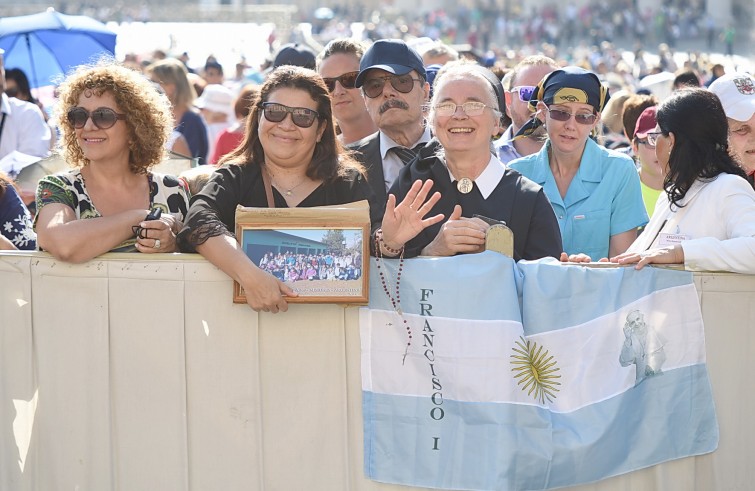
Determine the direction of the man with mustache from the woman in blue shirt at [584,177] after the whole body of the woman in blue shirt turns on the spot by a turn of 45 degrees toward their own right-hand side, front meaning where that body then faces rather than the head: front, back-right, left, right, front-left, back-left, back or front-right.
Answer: front-right

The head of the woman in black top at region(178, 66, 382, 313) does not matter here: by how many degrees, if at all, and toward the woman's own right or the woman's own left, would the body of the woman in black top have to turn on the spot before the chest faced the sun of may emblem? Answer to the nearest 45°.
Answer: approximately 45° to the woman's own left

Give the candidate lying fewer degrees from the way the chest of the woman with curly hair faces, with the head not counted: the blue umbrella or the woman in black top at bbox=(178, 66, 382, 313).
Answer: the woman in black top

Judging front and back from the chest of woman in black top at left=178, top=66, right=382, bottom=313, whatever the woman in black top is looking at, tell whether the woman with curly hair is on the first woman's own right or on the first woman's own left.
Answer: on the first woman's own right

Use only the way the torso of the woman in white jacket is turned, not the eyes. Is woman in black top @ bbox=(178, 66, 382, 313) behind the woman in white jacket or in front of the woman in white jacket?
in front

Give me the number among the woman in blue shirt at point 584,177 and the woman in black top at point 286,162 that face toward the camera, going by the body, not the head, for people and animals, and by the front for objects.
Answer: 2

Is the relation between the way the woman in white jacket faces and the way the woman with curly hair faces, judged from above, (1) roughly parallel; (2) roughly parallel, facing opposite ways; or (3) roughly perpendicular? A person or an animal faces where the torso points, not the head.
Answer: roughly perpendicular

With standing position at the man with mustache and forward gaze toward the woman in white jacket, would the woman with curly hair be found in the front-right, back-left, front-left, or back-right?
back-right

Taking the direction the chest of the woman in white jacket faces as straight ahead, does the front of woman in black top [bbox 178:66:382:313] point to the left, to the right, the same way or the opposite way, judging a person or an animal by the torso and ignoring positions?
to the left

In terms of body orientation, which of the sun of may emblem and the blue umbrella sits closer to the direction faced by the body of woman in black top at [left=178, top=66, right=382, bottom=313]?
the sun of may emblem

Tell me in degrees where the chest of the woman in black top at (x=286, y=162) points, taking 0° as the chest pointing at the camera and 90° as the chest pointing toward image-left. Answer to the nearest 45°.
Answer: approximately 0°
